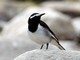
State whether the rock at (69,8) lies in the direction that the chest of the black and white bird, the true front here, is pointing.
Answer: no

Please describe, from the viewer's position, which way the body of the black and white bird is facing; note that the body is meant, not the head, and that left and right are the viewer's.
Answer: facing the viewer and to the left of the viewer
